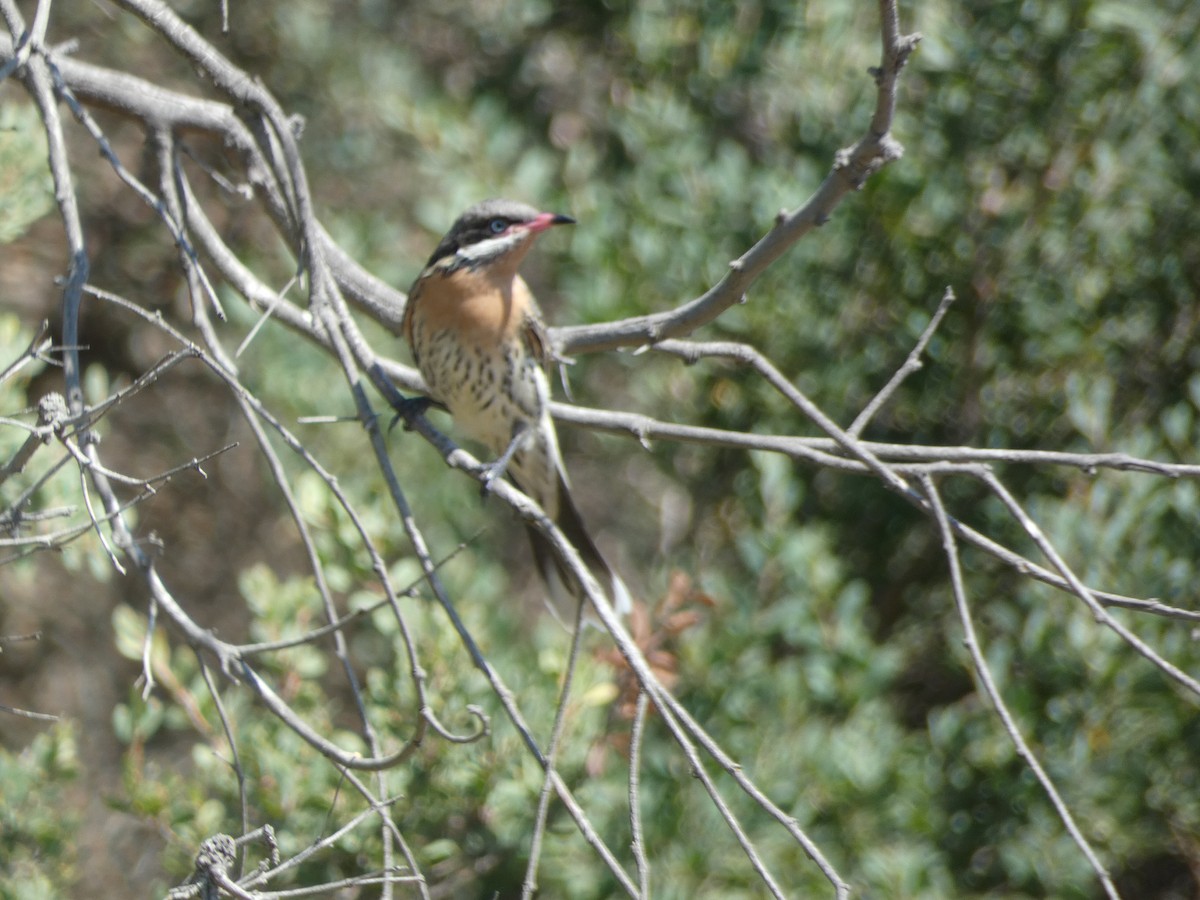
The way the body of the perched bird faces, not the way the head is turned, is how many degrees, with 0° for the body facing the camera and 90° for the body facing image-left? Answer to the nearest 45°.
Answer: approximately 0°
